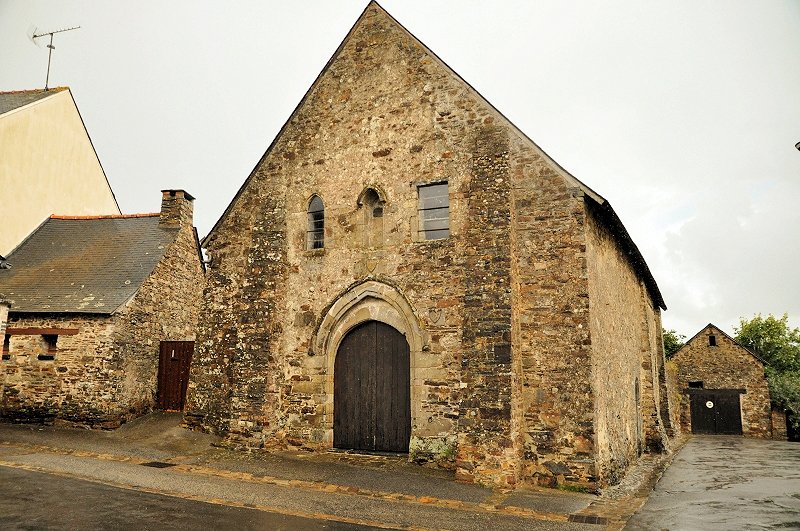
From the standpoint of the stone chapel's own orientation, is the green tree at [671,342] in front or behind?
behind

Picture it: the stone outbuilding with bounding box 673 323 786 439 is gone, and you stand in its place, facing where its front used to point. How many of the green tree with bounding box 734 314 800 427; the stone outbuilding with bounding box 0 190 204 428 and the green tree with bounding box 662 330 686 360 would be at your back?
2

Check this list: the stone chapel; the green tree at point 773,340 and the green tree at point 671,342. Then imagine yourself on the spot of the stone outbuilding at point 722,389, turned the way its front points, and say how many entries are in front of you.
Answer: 1

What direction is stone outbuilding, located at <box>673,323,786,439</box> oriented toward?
toward the camera

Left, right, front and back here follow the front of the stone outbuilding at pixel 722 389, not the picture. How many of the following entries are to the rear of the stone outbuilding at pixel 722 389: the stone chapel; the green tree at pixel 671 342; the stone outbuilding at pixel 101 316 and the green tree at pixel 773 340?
2

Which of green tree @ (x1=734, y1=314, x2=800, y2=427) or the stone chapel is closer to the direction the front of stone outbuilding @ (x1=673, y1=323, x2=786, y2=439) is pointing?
the stone chapel

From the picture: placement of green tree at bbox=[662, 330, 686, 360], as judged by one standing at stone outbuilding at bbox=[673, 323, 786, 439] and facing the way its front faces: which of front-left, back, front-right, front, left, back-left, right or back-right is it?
back

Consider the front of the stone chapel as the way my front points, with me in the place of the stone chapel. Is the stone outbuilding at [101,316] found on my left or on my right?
on my right

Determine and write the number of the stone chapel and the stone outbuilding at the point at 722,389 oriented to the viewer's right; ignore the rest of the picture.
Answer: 0

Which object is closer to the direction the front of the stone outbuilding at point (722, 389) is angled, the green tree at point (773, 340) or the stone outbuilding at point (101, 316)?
the stone outbuilding

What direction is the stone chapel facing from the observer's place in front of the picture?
facing the viewer and to the left of the viewer

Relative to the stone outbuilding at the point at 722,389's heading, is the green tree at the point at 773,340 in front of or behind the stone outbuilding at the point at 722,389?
behind

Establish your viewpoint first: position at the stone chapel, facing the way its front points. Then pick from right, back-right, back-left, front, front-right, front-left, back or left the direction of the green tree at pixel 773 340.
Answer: back
